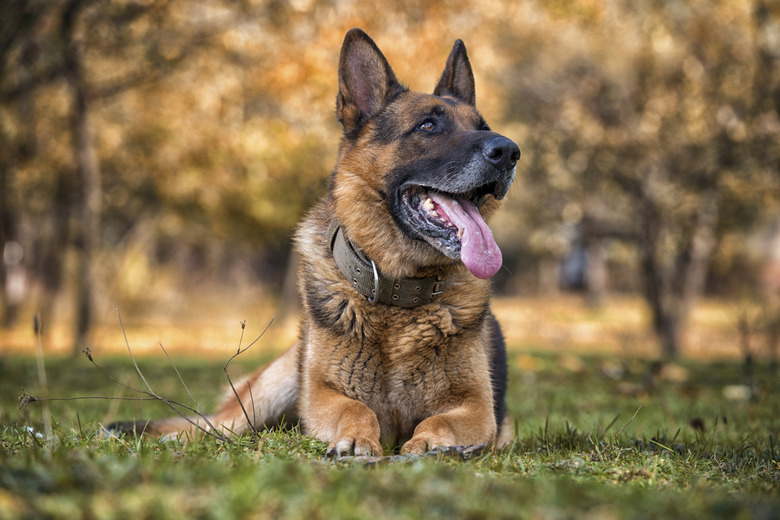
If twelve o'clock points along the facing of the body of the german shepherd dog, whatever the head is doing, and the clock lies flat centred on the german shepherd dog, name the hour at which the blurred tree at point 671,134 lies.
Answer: The blurred tree is roughly at 7 o'clock from the german shepherd dog.

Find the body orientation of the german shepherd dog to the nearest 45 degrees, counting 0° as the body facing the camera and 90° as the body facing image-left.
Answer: approximately 0°

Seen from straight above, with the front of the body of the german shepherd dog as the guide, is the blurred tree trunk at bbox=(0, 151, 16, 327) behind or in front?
behind

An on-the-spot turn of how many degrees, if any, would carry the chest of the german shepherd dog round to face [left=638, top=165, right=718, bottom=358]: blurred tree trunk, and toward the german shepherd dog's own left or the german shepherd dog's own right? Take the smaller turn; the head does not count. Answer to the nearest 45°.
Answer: approximately 135° to the german shepherd dog's own left
